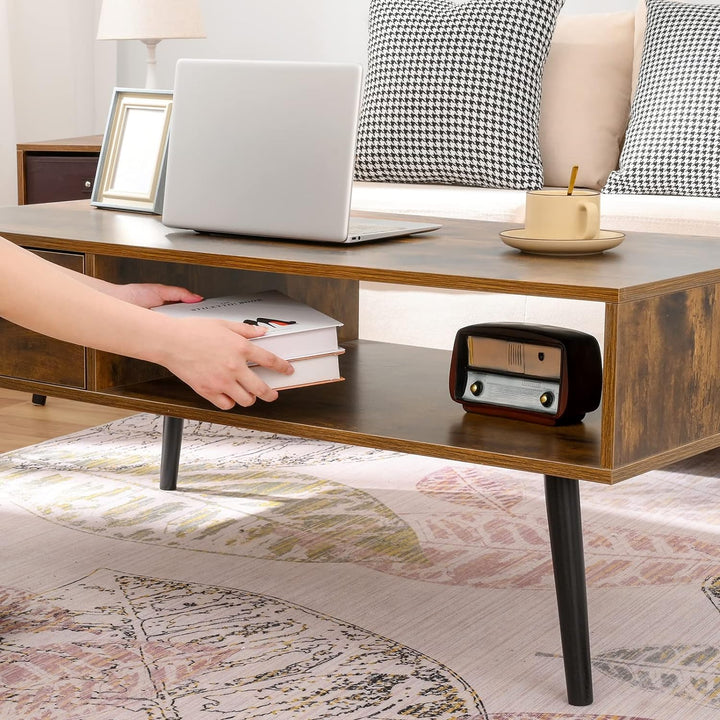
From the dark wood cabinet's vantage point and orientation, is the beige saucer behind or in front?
in front

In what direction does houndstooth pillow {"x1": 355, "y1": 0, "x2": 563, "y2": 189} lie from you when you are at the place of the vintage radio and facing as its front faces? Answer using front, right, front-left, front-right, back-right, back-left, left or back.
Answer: back-right

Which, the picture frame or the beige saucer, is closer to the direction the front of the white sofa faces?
the beige saucer

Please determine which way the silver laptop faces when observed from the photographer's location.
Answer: facing away from the viewer and to the right of the viewer

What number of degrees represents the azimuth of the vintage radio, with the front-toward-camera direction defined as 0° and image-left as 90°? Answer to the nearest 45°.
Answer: approximately 45°

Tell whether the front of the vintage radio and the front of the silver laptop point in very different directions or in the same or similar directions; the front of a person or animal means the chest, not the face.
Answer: very different directions

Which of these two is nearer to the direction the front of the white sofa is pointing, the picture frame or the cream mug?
the cream mug

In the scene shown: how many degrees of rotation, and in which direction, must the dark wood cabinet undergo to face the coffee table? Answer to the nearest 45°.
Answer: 0° — it already faces it

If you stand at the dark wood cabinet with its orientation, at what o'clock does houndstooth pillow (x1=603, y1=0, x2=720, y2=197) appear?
The houndstooth pillow is roughly at 10 o'clock from the dark wood cabinet.
